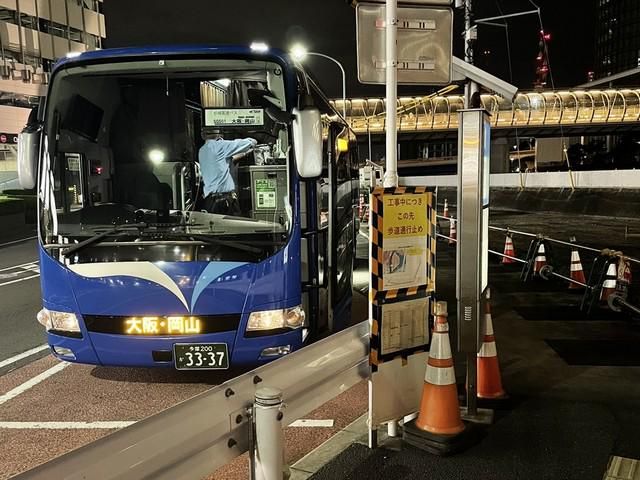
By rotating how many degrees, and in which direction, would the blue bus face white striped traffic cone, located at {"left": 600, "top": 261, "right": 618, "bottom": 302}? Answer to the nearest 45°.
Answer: approximately 90° to its left

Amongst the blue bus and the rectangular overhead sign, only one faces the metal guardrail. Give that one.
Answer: the blue bus

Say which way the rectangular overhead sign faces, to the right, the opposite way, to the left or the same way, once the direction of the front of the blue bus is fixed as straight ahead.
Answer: the opposite way

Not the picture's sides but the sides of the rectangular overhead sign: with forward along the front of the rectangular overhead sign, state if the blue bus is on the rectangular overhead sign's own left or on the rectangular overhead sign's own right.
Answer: on the rectangular overhead sign's own left

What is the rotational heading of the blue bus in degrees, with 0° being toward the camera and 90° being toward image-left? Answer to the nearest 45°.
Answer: approximately 0°

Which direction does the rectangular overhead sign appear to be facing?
away from the camera

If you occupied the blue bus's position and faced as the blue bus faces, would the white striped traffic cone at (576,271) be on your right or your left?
on your left

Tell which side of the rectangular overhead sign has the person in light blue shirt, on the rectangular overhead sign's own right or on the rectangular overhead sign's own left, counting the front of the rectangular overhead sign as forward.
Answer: on the rectangular overhead sign's own left

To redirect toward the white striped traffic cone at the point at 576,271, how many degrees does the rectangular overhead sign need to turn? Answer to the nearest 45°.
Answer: approximately 45° to its right
